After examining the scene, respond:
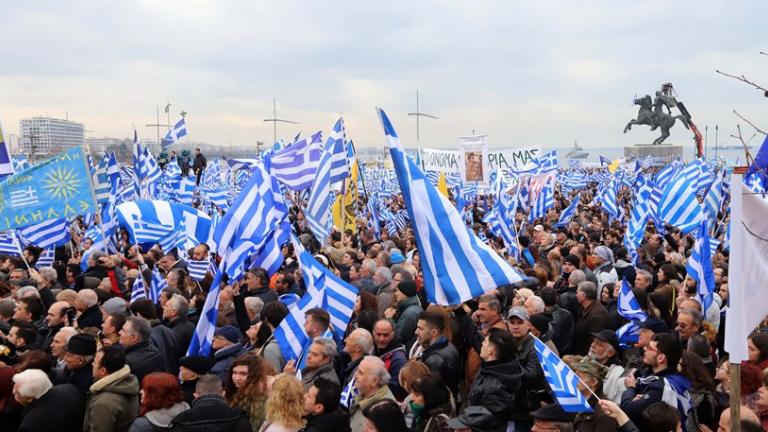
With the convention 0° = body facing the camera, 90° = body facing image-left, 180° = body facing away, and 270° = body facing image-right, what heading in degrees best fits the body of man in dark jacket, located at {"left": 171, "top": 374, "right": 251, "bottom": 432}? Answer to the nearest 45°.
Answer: approximately 180°

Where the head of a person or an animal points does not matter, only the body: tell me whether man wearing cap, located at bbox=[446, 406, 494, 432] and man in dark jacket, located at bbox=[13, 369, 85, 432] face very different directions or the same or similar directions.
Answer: same or similar directions

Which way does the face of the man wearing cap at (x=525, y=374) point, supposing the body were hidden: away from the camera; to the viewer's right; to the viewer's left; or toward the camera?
toward the camera

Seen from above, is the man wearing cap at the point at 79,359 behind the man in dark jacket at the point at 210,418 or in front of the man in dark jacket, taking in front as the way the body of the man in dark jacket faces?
in front

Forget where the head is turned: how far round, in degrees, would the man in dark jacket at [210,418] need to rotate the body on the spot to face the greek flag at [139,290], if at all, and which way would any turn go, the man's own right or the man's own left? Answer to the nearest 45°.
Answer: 0° — they already face it

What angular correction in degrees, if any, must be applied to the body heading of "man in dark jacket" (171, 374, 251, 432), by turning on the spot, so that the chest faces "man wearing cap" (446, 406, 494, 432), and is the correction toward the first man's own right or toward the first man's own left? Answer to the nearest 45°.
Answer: approximately 90° to the first man's own right
